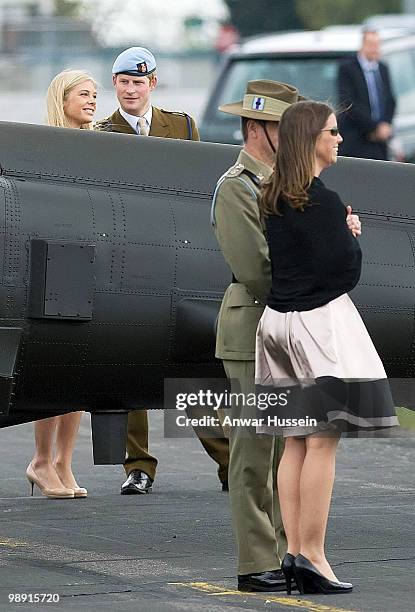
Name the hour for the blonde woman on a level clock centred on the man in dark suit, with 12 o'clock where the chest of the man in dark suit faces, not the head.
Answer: The blonde woman is roughly at 2 o'clock from the man in dark suit.

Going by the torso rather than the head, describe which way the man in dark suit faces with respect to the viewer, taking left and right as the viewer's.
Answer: facing the viewer and to the right of the viewer

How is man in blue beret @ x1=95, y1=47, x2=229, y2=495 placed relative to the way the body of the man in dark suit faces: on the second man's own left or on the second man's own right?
on the second man's own right

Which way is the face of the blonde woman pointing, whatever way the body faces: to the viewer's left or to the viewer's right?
to the viewer's right

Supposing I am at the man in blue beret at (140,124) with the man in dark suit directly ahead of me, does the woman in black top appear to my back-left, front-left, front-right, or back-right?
back-right

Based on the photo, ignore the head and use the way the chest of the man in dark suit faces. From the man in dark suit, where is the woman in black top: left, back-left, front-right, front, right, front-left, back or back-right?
front-right

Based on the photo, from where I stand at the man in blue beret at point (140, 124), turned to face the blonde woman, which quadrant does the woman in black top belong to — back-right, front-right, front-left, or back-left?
back-left

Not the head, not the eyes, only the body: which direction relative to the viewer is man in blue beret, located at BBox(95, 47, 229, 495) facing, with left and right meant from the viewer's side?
facing the viewer and to the left of the viewer
